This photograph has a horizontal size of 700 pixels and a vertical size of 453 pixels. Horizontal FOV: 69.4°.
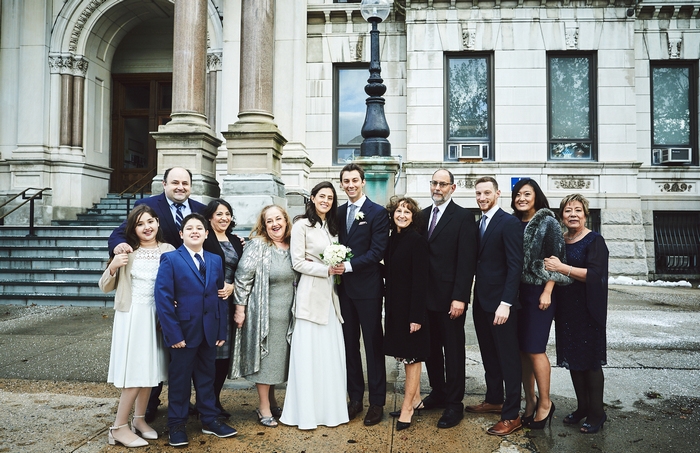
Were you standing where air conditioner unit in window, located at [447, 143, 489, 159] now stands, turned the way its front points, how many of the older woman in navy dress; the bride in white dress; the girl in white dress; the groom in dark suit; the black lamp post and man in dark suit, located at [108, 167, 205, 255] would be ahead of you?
6

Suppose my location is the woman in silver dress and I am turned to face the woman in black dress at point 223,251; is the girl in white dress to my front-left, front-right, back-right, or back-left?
front-left

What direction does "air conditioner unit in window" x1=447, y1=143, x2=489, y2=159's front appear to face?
toward the camera

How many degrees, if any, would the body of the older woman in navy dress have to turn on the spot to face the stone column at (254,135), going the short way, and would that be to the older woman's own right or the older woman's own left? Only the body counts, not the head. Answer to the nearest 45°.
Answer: approximately 90° to the older woman's own right

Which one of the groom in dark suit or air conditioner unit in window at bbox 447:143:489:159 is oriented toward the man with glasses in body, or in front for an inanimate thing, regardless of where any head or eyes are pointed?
the air conditioner unit in window

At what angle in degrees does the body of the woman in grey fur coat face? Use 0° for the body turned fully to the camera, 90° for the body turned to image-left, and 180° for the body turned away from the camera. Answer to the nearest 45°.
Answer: approximately 45°

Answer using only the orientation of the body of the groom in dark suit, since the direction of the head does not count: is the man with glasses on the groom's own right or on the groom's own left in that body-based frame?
on the groom's own left

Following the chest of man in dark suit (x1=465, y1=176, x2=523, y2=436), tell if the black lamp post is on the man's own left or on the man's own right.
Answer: on the man's own right

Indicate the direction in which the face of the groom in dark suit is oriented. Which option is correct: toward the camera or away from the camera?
toward the camera

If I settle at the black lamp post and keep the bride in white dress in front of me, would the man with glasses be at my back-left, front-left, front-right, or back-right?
front-left

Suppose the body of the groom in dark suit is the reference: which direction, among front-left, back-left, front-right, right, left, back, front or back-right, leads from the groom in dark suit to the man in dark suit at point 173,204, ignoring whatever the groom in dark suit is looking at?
front-right

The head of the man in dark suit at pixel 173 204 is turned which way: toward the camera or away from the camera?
toward the camera

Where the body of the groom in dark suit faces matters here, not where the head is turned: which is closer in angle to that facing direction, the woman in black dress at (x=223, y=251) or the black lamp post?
the woman in black dress

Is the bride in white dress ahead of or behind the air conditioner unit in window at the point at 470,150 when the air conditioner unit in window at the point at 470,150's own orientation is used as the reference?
ahead

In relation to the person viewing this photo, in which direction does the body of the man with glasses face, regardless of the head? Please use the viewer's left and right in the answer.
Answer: facing the viewer and to the left of the viewer

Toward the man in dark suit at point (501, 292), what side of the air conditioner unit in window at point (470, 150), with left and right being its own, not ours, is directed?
front

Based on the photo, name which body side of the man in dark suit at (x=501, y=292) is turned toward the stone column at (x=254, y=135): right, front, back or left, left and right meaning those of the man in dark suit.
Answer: right
